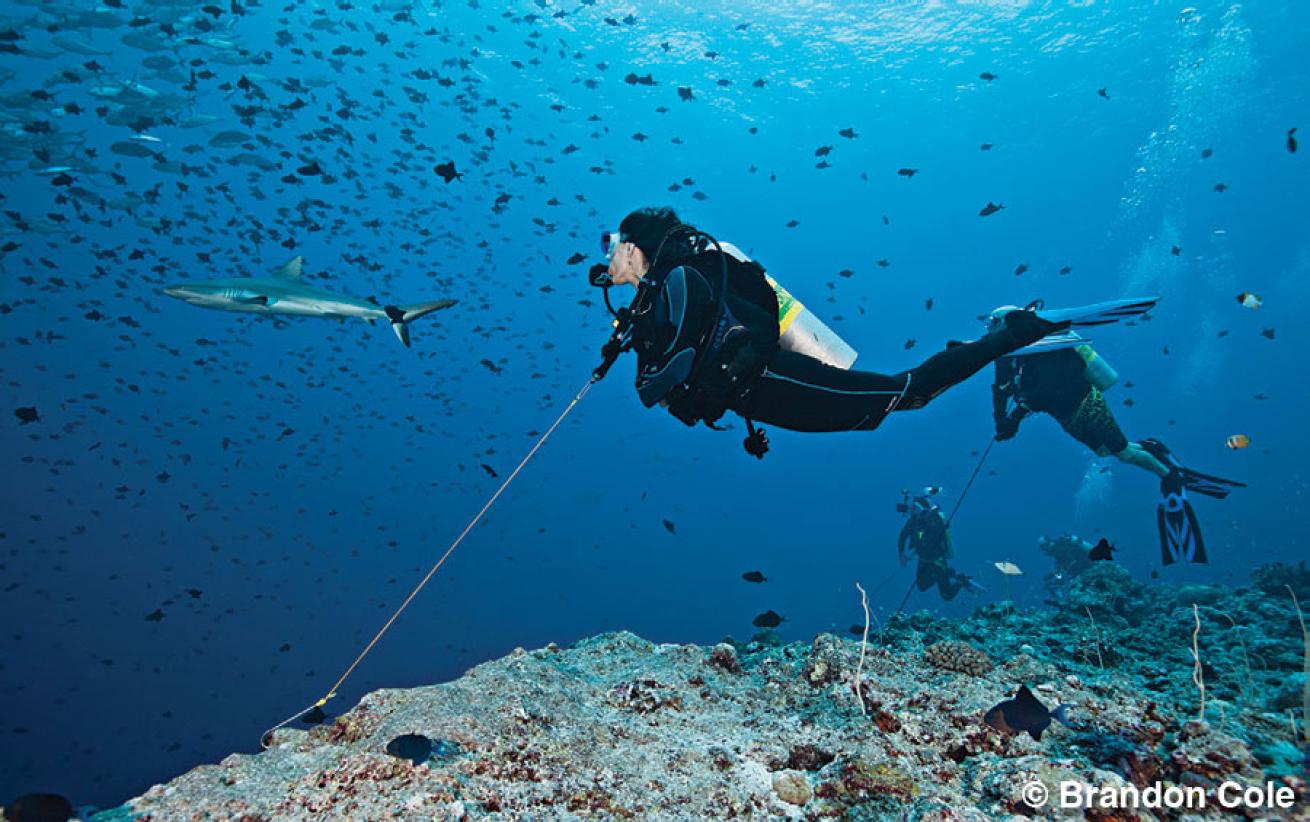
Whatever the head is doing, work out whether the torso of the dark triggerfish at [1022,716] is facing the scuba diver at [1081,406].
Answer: no

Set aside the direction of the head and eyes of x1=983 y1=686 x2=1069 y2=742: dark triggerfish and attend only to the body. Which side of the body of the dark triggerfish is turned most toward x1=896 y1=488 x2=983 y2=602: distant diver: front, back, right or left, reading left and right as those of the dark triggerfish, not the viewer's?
right

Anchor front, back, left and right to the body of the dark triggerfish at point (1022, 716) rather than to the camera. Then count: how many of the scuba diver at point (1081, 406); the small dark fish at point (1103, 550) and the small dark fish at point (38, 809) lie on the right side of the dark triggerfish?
2

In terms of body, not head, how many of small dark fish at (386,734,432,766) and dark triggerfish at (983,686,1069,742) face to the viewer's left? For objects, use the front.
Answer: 2

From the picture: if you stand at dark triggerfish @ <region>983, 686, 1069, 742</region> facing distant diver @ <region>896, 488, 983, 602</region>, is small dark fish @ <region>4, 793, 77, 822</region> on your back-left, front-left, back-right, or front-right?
back-left

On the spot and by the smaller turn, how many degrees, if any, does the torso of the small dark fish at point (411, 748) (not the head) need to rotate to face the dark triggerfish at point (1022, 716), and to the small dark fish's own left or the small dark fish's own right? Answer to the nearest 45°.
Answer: approximately 180°

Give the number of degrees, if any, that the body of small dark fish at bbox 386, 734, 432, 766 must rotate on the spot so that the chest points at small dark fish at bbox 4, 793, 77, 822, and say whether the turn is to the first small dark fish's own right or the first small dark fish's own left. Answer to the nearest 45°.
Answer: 0° — it already faces it

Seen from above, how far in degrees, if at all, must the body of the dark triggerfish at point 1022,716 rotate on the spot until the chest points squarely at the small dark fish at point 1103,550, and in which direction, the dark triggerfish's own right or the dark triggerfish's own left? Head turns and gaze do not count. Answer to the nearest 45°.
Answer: approximately 90° to the dark triggerfish's own right

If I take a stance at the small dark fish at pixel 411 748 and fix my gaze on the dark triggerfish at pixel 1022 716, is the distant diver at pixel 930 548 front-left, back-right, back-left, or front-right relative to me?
front-left

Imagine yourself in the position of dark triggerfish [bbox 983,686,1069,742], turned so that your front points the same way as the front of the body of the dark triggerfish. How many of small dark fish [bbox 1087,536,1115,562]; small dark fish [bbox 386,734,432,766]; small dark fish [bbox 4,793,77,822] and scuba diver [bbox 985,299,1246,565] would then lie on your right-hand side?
2

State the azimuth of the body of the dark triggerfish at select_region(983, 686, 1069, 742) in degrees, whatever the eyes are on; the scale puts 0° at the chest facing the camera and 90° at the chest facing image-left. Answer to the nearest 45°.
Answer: approximately 90°

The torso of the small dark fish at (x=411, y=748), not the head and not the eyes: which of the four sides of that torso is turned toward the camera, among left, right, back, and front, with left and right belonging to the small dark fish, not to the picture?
left

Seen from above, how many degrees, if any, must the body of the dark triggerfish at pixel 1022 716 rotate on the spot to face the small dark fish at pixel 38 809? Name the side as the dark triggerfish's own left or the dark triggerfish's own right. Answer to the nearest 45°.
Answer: approximately 45° to the dark triggerfish's own left

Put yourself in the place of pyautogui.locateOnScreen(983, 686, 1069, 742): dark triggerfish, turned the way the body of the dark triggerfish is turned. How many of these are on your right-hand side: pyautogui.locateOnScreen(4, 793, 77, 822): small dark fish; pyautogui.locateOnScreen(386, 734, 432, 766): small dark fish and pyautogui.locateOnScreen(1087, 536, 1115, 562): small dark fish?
1

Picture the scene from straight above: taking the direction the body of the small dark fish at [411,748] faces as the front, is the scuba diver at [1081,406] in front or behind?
behind
